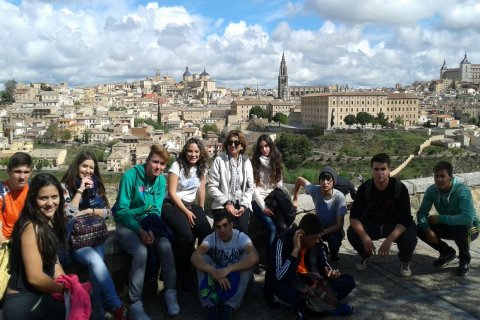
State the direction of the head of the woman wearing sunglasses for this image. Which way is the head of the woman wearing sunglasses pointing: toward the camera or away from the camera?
toward the camera

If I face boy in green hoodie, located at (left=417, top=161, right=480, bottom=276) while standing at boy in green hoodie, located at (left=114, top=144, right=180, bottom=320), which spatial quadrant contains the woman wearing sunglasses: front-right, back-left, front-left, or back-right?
front-left

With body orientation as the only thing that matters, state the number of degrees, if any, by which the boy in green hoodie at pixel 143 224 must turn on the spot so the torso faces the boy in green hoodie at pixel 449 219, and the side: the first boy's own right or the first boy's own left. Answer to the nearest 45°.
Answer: approximately 45° to the first boy's own left

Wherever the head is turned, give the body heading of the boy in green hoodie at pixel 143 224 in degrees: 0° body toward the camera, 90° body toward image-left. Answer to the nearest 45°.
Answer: approximately 315°

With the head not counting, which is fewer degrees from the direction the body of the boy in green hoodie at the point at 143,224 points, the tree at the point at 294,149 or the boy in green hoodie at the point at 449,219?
the boy in green hoodie

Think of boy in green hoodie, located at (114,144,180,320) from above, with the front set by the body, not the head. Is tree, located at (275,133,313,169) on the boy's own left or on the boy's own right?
on the boy's own left

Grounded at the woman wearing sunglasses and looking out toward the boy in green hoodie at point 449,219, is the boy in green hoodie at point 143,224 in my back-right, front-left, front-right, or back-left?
back-right

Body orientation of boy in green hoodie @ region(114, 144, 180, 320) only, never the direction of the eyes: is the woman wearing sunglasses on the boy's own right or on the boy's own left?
on the boy's own left

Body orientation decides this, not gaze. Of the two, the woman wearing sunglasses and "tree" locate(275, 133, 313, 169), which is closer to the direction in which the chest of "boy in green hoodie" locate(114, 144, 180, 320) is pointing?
the woman wearing sunglasses
